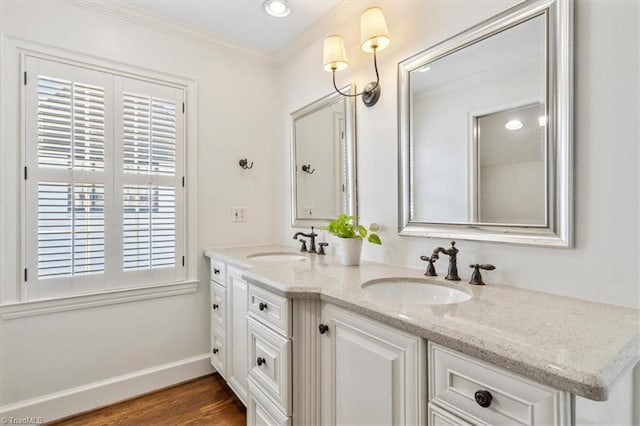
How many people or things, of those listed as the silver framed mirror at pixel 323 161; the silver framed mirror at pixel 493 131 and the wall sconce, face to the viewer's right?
0

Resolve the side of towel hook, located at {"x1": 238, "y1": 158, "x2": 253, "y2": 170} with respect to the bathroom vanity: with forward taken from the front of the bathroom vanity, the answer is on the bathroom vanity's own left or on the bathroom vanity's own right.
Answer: on the bathroom vanity's own right

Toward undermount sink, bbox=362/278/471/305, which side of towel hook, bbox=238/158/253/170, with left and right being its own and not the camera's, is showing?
front

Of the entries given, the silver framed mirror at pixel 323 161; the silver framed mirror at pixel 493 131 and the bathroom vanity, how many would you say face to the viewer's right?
0

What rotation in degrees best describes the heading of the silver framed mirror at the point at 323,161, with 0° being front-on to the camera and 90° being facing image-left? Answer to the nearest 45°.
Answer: approximately 45°

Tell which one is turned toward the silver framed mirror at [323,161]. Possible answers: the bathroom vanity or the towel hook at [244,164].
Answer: the towel hook

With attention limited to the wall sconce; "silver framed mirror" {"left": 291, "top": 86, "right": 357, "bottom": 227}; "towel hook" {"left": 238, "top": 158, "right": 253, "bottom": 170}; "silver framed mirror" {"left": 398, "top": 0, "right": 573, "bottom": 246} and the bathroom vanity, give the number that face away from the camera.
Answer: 0

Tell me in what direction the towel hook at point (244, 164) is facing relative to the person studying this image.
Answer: facing the viewer and to the right of the viewer

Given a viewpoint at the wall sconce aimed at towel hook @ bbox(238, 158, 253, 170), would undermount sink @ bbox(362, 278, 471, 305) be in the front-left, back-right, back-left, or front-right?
back-left

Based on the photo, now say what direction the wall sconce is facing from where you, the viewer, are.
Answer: facing the viewer and to the left of the viewer

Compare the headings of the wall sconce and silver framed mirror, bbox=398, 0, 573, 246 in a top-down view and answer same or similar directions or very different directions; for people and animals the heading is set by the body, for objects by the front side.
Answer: same or similar directions
